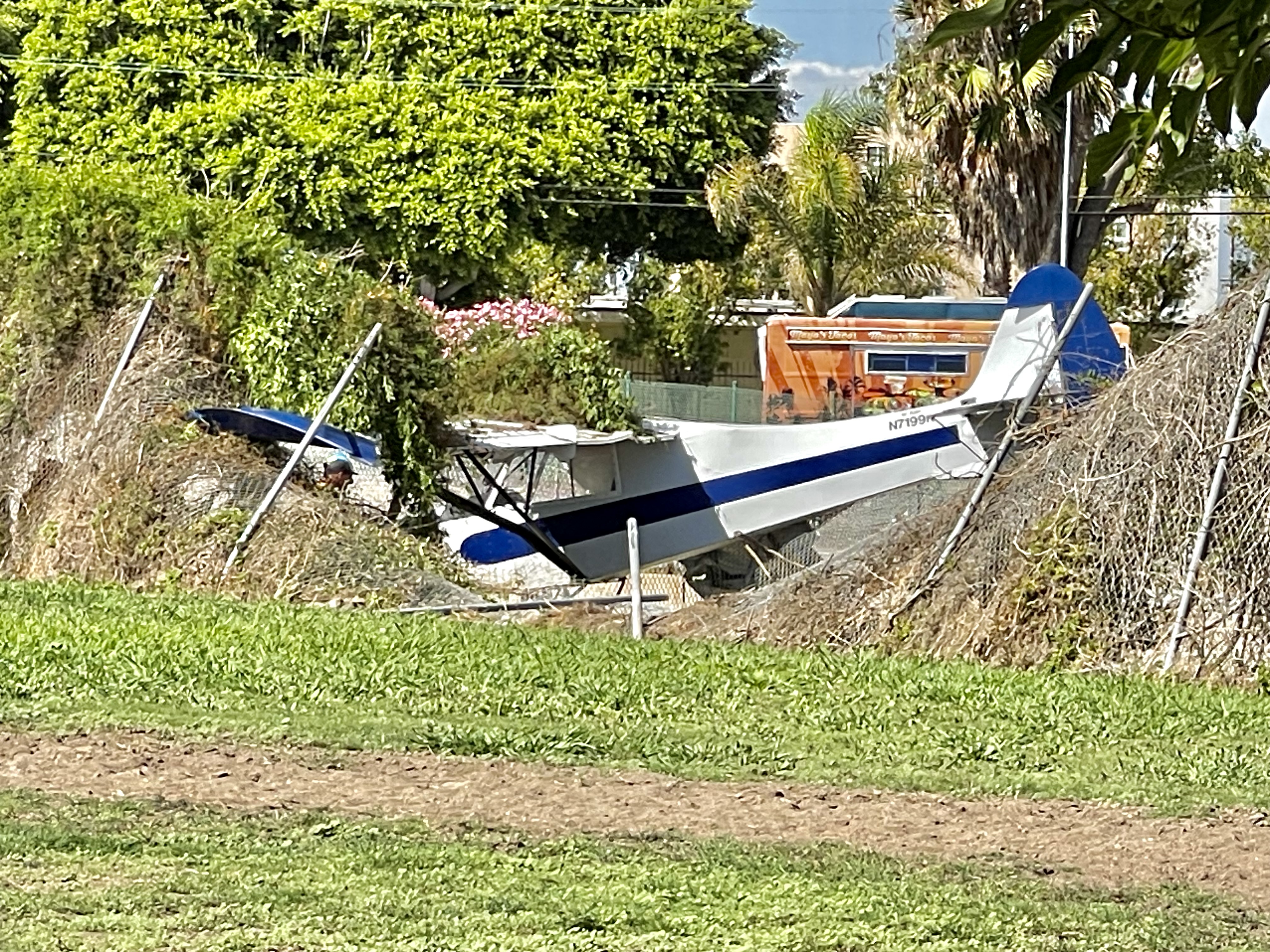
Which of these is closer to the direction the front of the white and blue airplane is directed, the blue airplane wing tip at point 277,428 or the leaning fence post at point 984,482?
the blue airplane wing tip

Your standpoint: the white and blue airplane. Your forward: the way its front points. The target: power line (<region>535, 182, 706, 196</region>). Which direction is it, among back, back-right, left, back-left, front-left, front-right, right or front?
right

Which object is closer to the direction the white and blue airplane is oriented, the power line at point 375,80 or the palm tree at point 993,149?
the power line

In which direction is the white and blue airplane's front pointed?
to the viewer's left

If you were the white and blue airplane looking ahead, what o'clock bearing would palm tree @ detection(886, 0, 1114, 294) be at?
The palm tree is roughly at 4 o'clock from the white and blue airplane.
